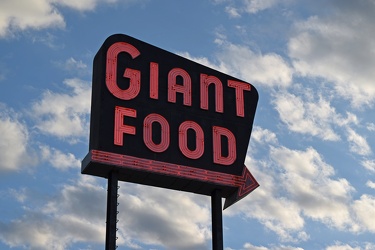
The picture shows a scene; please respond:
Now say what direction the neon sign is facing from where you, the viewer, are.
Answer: facing the viewer and to the right of the viewer
